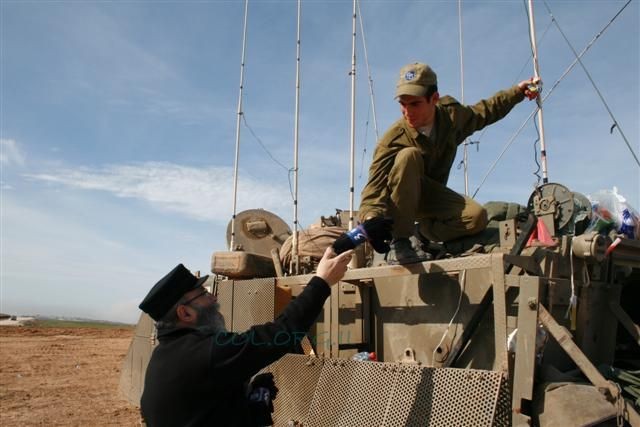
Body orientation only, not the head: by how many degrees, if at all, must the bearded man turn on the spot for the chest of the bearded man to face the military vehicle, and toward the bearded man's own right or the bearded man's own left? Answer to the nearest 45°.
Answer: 0° — they already face it

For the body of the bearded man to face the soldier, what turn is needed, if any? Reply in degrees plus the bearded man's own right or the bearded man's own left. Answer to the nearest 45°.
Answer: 0° — they already face them

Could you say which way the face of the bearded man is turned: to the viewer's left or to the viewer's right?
to the viewer's right

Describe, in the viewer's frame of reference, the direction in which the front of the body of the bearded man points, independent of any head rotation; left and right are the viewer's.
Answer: facing away from the viewer and to the right of the viewer
